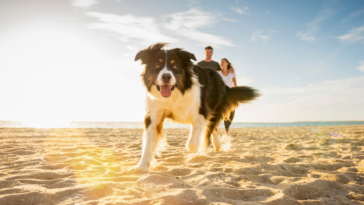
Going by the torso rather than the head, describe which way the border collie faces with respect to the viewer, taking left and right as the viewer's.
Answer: facing the viewer and to the left of the viewer
